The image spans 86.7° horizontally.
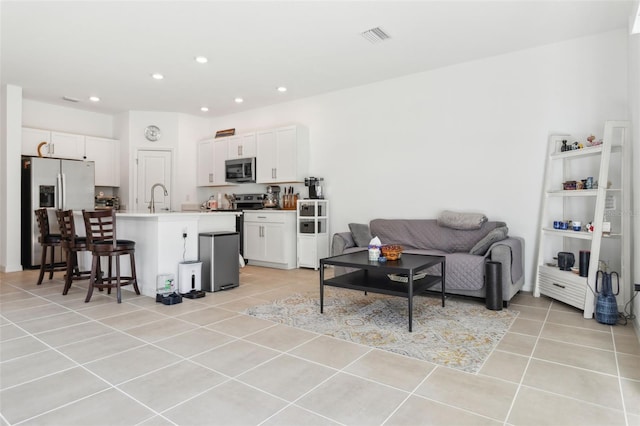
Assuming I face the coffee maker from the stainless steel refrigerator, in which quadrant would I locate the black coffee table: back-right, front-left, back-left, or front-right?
front-right

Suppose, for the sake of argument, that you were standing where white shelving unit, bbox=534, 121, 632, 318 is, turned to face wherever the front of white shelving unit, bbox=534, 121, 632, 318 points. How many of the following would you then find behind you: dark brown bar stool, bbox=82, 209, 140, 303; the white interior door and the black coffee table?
0

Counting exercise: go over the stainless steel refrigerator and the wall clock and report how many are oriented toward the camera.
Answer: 2

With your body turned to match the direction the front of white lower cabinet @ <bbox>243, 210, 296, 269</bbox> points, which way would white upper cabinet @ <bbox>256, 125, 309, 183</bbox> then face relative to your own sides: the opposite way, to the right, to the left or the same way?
the same way

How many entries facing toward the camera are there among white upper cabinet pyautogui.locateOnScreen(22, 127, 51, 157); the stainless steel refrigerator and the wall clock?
3

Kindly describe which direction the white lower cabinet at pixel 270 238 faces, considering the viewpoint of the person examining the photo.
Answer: facing the viewer and to the left of the viewer

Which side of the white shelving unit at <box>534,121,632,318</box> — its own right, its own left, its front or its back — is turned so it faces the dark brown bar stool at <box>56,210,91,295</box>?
front

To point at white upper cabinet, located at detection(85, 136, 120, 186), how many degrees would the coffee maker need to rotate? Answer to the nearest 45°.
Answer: approximately 45° to its right

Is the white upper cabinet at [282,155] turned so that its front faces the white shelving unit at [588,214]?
no

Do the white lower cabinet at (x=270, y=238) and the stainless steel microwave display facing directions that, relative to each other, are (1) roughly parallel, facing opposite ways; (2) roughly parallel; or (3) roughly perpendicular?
roughly parallel

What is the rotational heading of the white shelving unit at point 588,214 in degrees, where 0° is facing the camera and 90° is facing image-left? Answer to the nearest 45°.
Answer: approximately 45°

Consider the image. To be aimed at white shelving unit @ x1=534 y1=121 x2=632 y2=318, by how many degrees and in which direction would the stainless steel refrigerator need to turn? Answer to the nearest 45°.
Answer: approximately 45° to its left

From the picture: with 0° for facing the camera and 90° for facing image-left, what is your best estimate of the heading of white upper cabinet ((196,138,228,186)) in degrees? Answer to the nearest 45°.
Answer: approximately 45°

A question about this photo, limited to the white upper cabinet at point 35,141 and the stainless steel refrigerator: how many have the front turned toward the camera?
2

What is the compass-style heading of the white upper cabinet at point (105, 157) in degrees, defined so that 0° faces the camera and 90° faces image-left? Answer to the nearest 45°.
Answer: approximately 315°

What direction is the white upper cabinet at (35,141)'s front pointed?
toward the camera

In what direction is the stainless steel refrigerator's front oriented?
toward the camera
